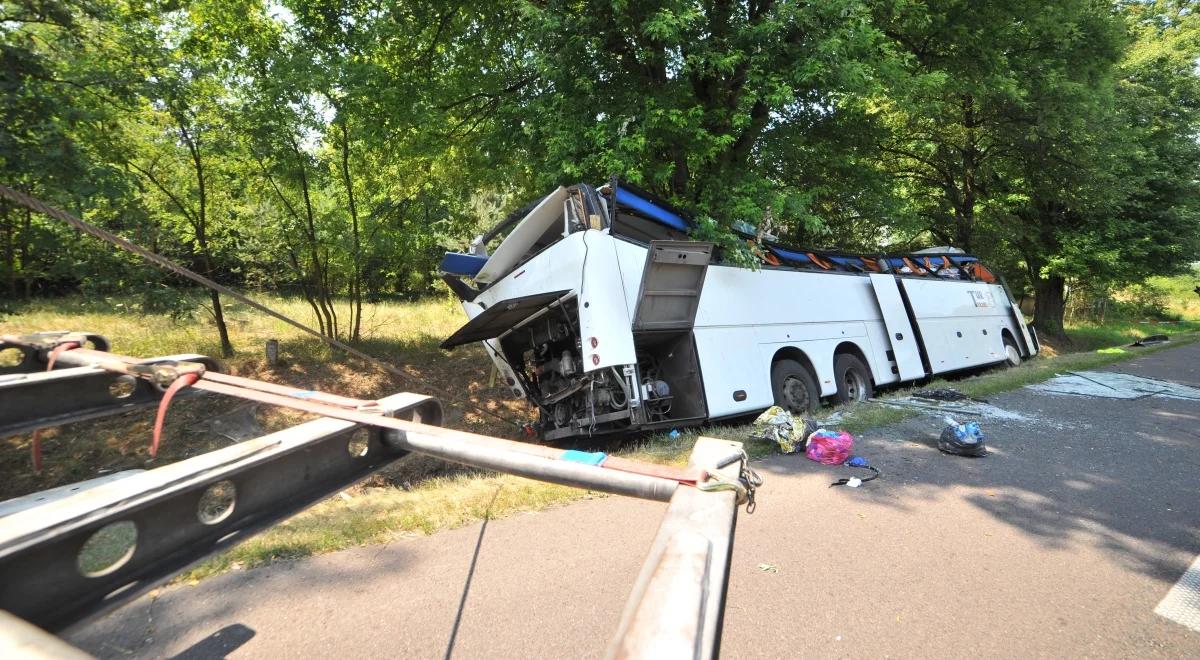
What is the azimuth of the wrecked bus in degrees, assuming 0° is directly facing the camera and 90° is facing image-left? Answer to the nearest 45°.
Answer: approximately 225°

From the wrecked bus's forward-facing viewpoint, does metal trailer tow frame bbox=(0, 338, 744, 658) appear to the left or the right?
on its right
